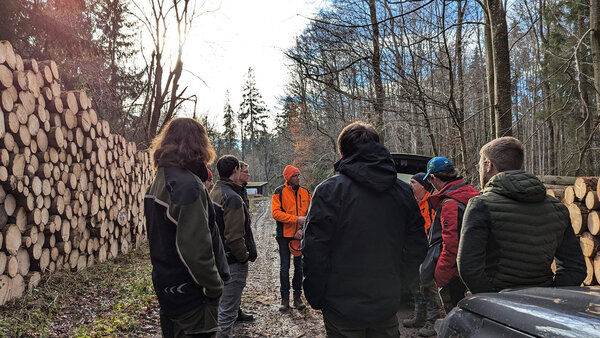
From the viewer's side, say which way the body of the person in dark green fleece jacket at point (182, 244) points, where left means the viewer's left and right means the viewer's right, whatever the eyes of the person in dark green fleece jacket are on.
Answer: facing away from the viewer and to the right of the viewer

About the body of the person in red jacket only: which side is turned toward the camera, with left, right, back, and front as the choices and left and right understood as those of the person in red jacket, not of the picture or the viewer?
left

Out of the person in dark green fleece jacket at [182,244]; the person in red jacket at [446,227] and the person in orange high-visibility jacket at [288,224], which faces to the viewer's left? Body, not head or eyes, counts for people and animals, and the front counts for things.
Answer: the person in red jacket

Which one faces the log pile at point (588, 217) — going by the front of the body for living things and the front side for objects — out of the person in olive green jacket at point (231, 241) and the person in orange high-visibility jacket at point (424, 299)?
the person in olive green jacket

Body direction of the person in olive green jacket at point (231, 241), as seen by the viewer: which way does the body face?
to the viewer's right

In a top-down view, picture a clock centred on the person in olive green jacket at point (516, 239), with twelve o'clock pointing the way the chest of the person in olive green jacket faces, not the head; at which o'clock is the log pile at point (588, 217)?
The log pile is roughly at 2 o'clock from the person in olive green jacket.

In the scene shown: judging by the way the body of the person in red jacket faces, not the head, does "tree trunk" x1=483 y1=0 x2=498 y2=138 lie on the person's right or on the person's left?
on the person's right

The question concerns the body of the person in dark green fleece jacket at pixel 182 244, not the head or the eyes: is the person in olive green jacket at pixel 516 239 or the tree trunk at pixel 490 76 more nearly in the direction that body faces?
the tree trunk

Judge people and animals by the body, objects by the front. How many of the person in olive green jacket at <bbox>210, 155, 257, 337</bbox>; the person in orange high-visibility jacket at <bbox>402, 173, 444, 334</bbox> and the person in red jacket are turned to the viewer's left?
2

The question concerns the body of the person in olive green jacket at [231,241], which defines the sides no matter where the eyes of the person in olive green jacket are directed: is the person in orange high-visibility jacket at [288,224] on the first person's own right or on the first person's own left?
on the first person's own left
